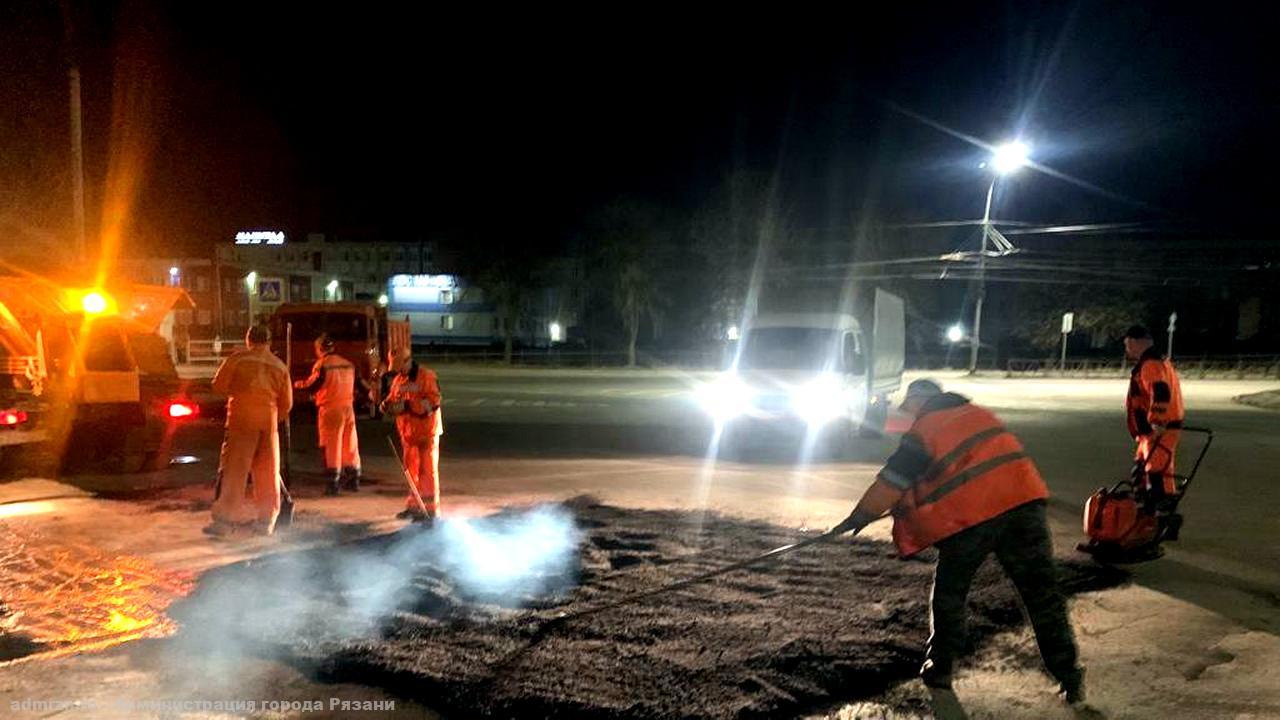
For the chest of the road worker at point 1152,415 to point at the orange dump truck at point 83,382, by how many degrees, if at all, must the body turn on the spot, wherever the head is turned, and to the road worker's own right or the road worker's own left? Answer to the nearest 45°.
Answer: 0° — they already face it

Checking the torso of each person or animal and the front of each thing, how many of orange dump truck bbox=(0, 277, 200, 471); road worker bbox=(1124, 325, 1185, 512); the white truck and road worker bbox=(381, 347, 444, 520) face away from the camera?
1

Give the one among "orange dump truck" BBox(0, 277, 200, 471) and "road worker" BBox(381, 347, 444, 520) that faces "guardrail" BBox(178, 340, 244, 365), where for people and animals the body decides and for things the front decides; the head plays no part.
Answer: the orange dump truck

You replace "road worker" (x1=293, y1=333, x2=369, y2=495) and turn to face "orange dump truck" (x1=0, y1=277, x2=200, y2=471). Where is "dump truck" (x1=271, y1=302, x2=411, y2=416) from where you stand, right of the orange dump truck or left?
right

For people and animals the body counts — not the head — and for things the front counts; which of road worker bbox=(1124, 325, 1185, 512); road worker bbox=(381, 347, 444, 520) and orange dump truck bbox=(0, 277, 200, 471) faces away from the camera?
the orange dump truck

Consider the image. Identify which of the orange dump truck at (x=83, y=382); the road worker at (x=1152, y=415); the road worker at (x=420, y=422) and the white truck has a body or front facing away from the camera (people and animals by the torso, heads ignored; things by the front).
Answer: the orange dump truck

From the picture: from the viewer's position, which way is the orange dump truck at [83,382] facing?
facing away from the viewer

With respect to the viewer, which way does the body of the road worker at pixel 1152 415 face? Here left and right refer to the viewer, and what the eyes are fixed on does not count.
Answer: facing to the left of the viewer

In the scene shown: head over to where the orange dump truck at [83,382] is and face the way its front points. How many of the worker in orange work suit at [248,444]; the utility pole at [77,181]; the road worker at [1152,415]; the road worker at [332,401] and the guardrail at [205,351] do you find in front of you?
2

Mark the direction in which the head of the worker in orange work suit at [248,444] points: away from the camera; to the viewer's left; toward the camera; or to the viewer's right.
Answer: away from the camera

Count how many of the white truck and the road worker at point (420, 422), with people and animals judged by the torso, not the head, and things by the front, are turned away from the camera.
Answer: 0

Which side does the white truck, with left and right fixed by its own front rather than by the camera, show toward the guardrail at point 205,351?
right
